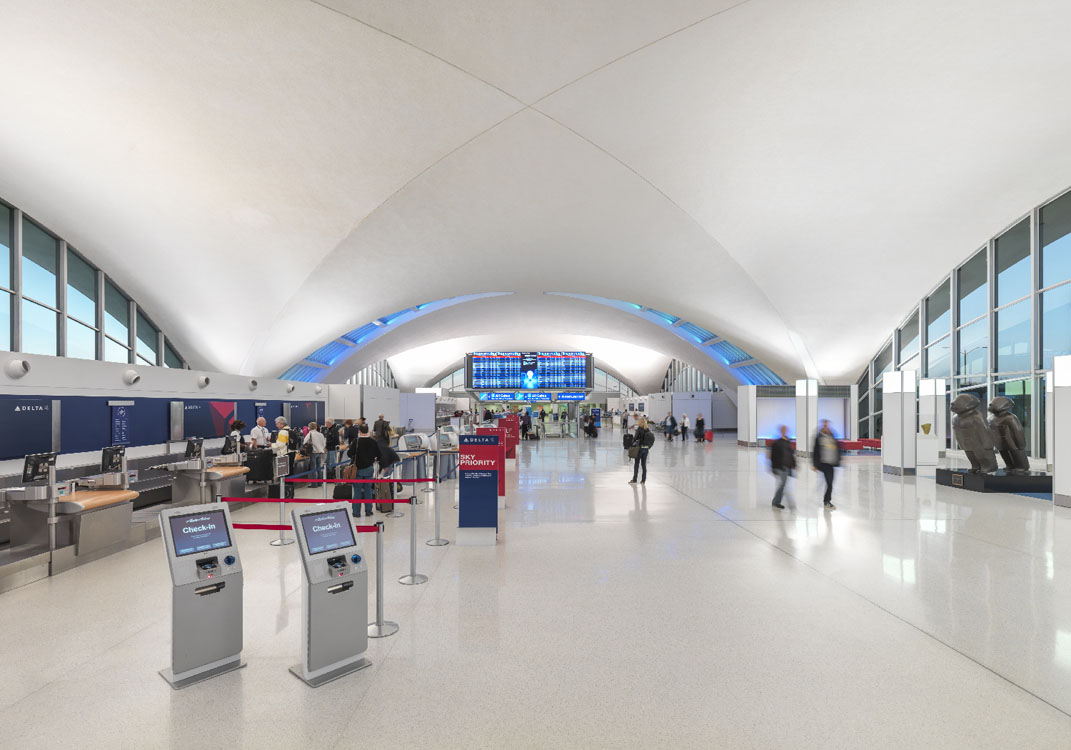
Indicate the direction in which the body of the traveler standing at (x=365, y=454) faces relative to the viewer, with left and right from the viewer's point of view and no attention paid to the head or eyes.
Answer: facing away from the viewer

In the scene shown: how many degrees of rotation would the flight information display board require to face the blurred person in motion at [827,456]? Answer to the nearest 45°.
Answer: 0° — it already faces them

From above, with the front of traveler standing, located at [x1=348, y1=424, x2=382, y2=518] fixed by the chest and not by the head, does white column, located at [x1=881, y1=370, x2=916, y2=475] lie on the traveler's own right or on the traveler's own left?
on the traveler's own right

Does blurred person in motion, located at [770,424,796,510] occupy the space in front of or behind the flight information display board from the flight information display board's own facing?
in front

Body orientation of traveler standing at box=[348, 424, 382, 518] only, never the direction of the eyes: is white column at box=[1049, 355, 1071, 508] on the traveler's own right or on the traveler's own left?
on the traveler's own right

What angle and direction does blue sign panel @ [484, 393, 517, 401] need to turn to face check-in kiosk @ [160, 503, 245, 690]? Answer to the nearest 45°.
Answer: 0° — it already faces it

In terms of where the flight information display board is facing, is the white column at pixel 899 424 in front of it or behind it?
in front

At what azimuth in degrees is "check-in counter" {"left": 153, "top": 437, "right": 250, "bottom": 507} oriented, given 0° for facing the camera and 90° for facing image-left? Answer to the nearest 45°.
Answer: approximately 315°
